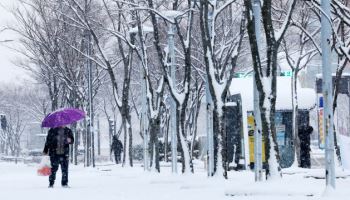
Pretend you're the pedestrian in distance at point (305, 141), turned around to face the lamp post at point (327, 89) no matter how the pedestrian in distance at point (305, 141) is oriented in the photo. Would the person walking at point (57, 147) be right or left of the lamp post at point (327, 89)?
right

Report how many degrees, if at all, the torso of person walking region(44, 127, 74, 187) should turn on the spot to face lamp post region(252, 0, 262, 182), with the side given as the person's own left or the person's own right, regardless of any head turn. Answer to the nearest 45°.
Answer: approximately 45° to the person's own left

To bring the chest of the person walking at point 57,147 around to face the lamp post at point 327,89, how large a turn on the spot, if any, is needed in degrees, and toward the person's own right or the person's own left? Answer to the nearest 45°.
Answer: approximately 45° to the person's own left

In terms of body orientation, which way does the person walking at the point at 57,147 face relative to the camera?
toward the camera

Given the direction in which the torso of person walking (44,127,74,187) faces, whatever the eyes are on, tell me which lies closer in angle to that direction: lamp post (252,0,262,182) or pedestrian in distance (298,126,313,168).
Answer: the lamp post

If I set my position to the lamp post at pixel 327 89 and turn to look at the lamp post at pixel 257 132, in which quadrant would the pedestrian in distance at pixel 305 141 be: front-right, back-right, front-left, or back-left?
front-right

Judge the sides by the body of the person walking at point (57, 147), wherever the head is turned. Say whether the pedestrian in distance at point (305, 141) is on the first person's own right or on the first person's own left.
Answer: on the first person's own left

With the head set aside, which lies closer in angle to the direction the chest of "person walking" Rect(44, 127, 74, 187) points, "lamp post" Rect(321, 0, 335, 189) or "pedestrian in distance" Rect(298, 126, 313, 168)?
the lamp post
